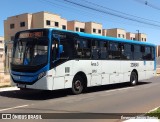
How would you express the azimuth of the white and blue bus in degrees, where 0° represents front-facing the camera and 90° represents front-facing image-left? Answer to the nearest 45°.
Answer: approximately 45°
